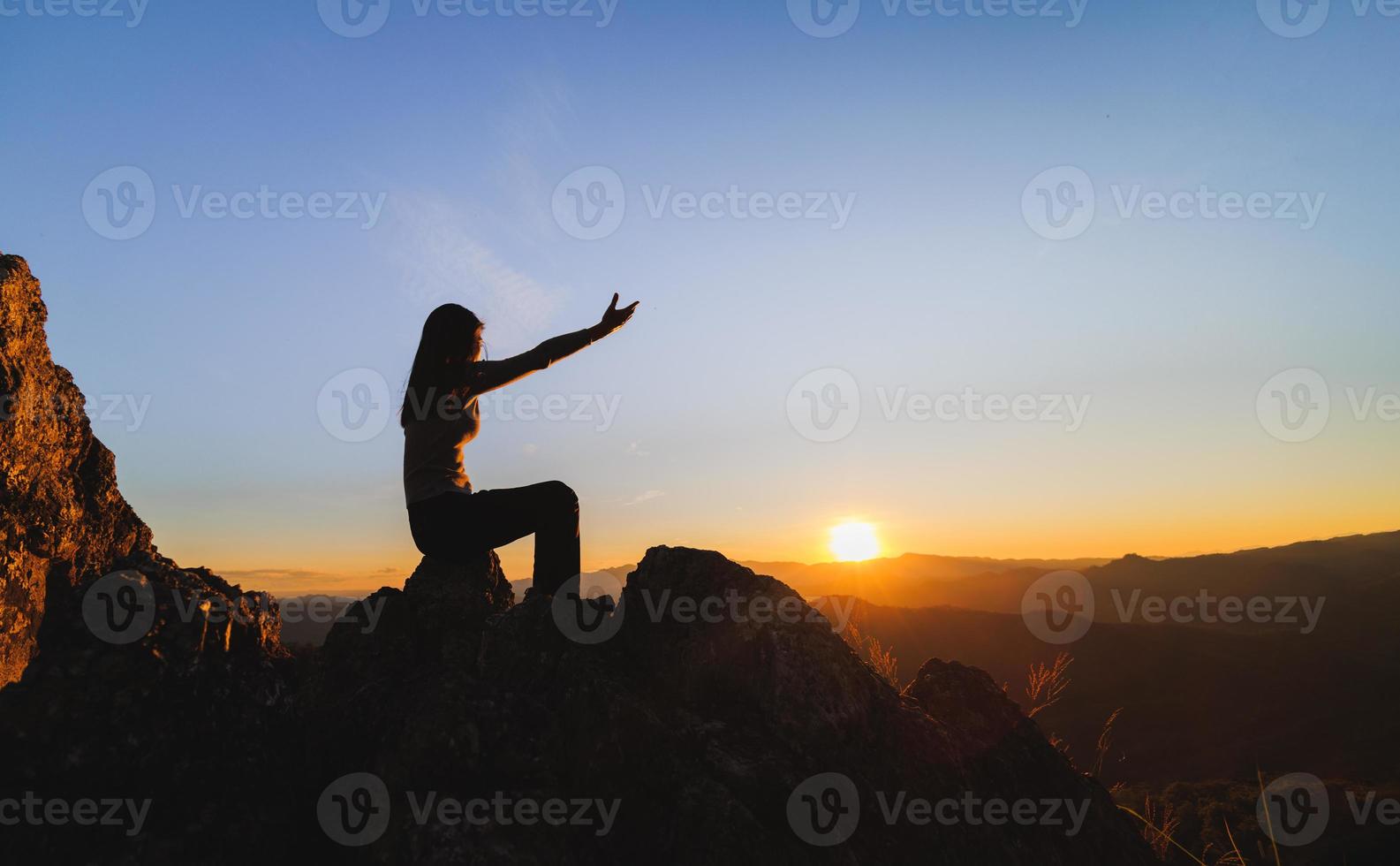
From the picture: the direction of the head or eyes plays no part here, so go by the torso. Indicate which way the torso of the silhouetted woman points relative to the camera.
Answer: to the viewer's right

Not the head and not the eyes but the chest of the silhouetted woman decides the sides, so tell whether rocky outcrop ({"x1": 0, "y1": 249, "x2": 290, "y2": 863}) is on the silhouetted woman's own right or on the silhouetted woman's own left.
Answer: on the silhouetted woman's own right

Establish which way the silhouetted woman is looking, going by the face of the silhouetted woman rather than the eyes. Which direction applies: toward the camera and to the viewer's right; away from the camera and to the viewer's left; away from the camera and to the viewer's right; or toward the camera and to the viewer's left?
away from the camera and to the viewer's right
